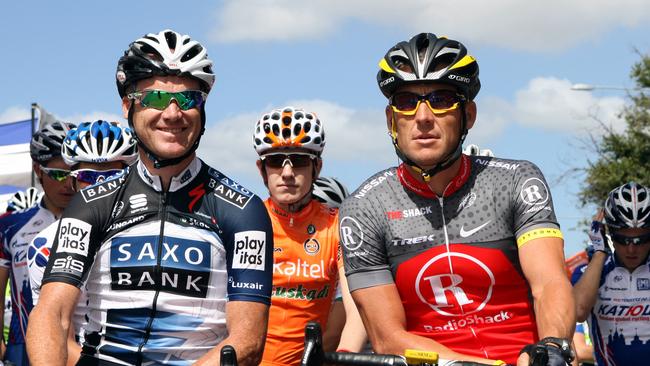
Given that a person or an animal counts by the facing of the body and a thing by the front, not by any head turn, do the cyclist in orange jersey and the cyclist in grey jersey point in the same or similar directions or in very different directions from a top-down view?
same or similar directions

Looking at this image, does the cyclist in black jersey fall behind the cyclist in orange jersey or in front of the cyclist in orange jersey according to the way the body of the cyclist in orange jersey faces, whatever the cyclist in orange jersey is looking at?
in front

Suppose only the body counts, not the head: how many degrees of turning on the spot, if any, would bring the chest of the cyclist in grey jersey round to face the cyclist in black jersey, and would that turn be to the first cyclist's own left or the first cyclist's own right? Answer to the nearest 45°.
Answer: approximately 90° to the first cyclist's own right

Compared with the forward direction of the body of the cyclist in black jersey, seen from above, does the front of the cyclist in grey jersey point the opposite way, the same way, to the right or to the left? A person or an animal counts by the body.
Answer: the same way

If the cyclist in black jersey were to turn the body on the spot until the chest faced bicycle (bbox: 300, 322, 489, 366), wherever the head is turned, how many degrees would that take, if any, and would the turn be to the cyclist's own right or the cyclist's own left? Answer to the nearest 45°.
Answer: approximately 45° to the cyclist's own left

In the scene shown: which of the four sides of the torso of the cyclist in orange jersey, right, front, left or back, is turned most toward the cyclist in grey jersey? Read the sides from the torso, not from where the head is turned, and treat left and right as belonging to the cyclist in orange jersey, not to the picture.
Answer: front

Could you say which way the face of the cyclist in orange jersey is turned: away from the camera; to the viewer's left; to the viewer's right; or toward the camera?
toward the camera

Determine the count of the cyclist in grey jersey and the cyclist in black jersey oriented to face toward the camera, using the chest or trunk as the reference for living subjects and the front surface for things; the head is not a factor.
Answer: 2

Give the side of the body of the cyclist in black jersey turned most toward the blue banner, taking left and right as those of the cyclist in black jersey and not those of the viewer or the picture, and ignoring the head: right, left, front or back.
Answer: back

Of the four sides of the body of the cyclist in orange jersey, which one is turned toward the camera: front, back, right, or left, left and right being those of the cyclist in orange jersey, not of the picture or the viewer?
front

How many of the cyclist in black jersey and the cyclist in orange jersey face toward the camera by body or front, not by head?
2

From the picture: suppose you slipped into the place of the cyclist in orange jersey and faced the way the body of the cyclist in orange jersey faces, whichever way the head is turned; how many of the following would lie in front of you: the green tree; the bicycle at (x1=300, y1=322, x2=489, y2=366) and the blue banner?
1

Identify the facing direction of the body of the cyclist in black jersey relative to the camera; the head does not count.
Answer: toward the camera

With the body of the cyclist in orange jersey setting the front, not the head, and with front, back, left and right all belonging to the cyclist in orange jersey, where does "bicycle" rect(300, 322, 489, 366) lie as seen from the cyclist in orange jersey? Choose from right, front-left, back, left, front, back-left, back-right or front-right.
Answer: front
